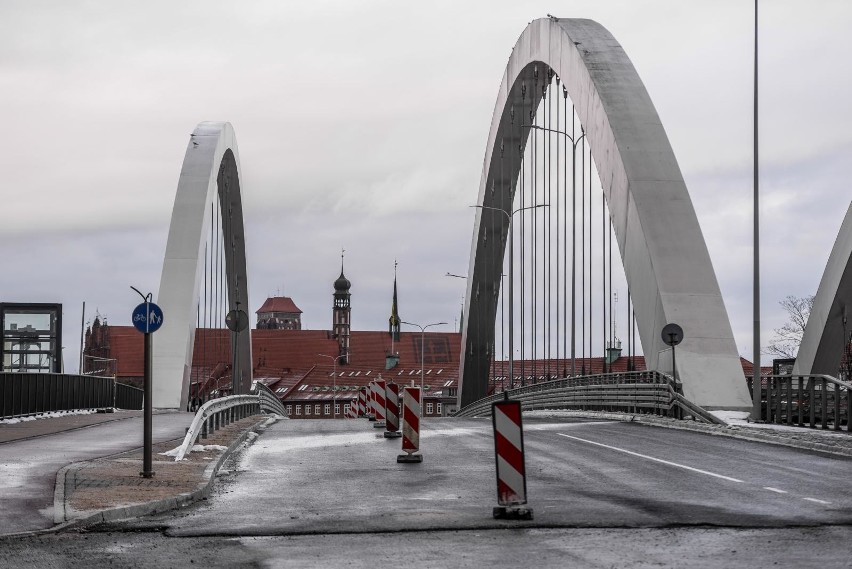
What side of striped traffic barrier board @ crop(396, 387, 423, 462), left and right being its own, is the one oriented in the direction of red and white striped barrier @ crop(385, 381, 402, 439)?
back

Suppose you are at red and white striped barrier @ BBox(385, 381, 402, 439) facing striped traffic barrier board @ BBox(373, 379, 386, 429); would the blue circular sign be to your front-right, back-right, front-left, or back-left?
back-left

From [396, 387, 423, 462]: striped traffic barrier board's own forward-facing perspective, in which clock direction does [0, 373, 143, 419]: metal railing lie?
The metal railing is roughly at 5 o'clock from the striped traffic barrier board.

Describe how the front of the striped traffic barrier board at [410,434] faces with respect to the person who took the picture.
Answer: facing the viewer

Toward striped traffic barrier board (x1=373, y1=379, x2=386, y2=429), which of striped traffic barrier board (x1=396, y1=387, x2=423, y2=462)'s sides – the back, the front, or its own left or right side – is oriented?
back

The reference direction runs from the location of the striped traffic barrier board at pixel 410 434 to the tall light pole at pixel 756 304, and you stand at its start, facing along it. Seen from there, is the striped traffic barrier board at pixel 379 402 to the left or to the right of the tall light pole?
left

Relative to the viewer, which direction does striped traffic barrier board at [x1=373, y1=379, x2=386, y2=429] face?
toward the camera

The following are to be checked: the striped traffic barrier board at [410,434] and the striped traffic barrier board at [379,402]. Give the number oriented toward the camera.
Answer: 2

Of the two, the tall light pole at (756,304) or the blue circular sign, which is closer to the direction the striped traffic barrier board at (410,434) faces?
the blue circular sign

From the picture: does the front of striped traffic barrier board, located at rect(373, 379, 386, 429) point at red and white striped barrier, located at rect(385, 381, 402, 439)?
yes

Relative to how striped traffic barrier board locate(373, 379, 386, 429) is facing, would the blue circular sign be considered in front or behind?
in front

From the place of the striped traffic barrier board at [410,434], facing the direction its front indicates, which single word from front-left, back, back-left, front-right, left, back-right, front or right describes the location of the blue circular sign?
front-right

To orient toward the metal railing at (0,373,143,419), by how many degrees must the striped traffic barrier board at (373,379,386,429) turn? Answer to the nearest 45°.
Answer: approximately 135° to its right

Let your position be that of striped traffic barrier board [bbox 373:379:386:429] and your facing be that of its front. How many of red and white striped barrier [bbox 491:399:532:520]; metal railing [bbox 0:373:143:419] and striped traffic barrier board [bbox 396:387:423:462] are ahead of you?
2

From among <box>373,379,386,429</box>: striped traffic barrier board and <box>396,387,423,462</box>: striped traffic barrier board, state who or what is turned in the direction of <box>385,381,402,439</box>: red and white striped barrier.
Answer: <box>373,379,386,429</box>: striped traffic barrier board
